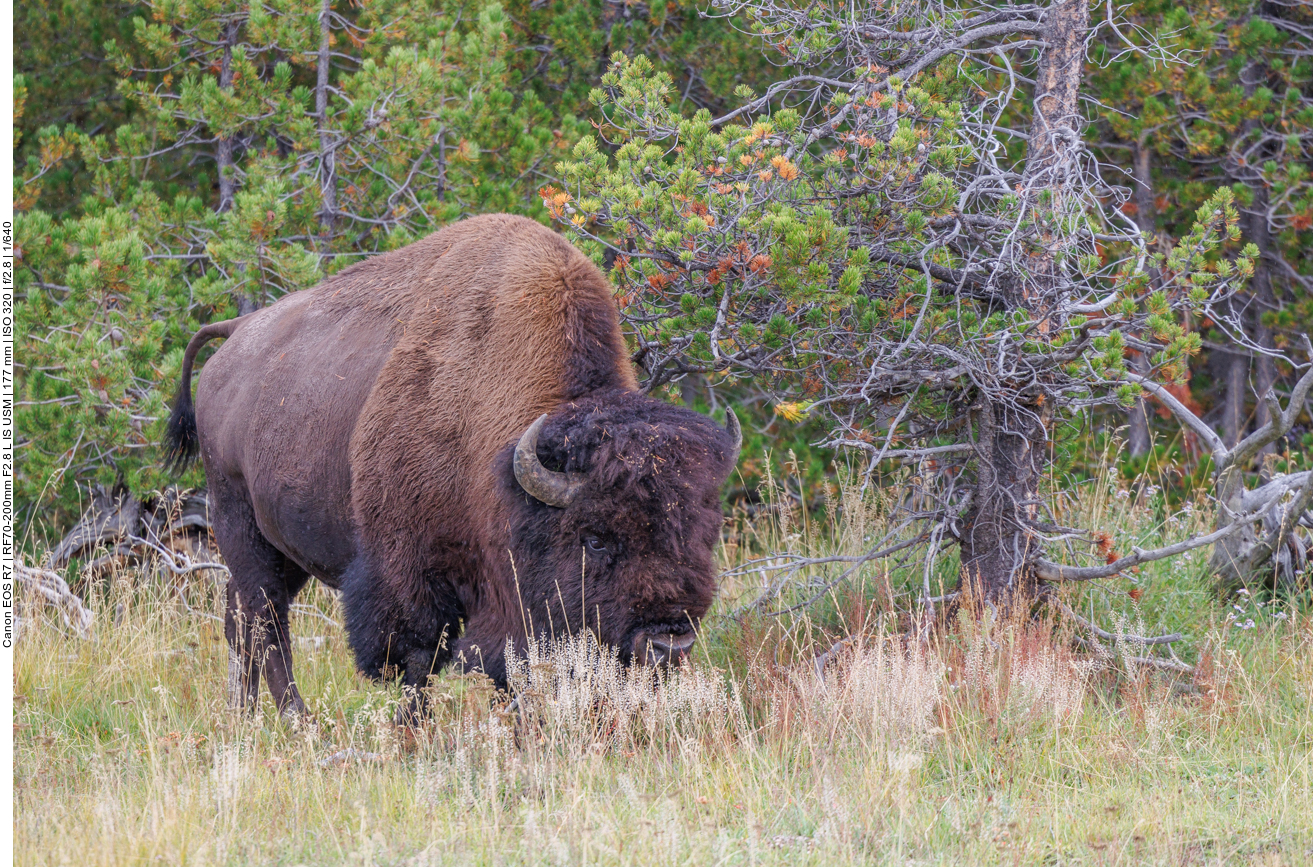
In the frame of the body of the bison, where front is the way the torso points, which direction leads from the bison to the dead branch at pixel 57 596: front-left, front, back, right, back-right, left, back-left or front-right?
back

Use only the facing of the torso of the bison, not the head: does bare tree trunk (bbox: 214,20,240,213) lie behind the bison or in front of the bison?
behind

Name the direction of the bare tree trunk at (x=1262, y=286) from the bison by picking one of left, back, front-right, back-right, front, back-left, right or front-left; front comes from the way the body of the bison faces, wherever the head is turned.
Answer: left

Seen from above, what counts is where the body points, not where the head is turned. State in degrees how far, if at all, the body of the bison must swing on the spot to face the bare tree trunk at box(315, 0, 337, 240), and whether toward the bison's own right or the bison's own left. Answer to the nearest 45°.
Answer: approximately 135° to the bison's own left

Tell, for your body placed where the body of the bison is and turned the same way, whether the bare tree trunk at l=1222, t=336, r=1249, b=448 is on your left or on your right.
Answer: on your left

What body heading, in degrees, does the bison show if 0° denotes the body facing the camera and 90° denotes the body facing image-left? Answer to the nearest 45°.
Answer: approximately 315°

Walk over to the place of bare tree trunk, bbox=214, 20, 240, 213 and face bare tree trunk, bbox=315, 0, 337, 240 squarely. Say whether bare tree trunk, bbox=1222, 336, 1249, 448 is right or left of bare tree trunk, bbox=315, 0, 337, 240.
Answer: left
